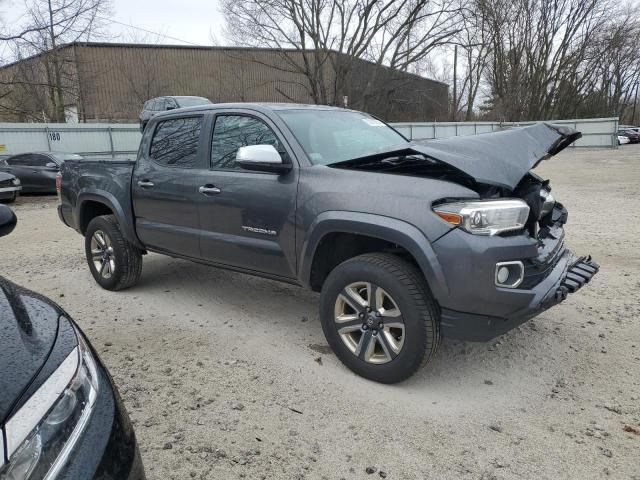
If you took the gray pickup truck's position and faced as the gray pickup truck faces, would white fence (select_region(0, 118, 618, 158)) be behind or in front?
behind

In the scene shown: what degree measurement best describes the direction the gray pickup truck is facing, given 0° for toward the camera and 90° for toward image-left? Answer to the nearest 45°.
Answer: approximately 315°

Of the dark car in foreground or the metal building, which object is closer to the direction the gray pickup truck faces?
the dark car in foreground

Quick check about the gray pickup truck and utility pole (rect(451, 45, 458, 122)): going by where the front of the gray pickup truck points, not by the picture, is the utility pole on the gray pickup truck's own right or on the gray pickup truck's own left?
on the gray pickup truck's own left

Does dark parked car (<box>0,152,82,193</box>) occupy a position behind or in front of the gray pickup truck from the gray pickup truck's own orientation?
behind

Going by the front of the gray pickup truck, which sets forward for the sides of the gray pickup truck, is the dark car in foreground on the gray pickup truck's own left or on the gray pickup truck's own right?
on the gray pickup truck's own right

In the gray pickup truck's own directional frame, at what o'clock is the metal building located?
The metal building is roughly at 7 o'clock from the gray pickup truck.

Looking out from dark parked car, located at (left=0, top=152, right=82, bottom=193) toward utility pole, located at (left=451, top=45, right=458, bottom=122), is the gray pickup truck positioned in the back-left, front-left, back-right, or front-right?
back-right
